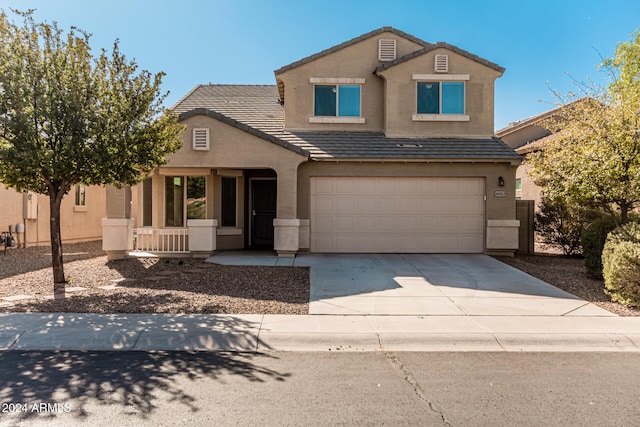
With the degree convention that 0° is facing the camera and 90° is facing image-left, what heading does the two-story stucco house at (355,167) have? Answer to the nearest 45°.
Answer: approximately 0°

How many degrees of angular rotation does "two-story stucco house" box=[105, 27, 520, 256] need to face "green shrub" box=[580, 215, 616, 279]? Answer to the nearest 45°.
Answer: approximately 45° to its left

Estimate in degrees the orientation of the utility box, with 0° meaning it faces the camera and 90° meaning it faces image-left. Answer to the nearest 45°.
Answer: approximately 315°

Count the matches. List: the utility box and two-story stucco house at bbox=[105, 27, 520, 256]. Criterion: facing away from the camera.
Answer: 0

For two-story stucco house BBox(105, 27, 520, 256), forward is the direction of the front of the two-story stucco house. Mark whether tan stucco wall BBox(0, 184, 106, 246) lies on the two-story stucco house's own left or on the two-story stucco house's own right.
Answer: on the two-story stucco house's own right

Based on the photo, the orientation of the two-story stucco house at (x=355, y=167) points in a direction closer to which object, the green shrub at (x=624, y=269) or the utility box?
the green shrub

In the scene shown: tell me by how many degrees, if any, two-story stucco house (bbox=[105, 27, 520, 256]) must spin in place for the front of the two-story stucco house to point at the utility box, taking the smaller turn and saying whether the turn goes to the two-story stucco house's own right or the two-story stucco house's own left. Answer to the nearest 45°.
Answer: approximately 90° to the two-story stucco house's own right
